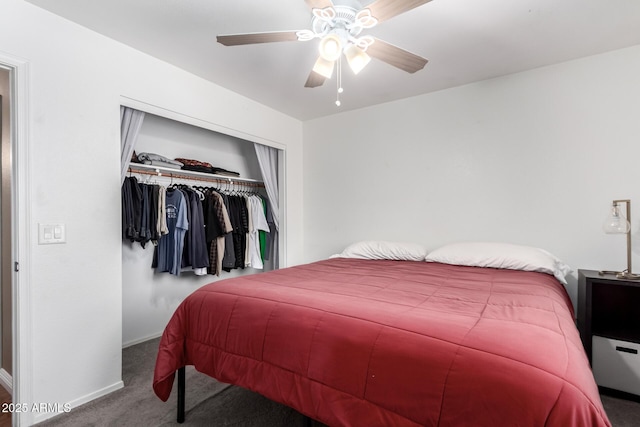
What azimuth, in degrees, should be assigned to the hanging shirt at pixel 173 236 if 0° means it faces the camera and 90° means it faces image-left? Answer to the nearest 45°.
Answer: approximately 45°

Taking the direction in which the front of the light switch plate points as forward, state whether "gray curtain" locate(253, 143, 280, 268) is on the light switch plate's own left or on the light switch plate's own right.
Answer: on the light switch plate's own left

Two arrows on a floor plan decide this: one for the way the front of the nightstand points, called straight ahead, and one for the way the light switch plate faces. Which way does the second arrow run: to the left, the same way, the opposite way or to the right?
to the left

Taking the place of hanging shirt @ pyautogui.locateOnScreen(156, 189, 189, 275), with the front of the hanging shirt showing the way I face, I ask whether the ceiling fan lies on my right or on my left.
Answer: on my left

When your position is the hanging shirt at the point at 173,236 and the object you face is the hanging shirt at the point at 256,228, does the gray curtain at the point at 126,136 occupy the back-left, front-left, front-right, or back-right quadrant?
back-right

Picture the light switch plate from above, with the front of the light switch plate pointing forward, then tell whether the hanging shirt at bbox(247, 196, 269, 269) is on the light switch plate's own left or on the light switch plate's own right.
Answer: on the light switch plate's own left

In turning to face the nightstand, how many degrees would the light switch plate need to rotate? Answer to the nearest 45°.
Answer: approximately 45° to its left
